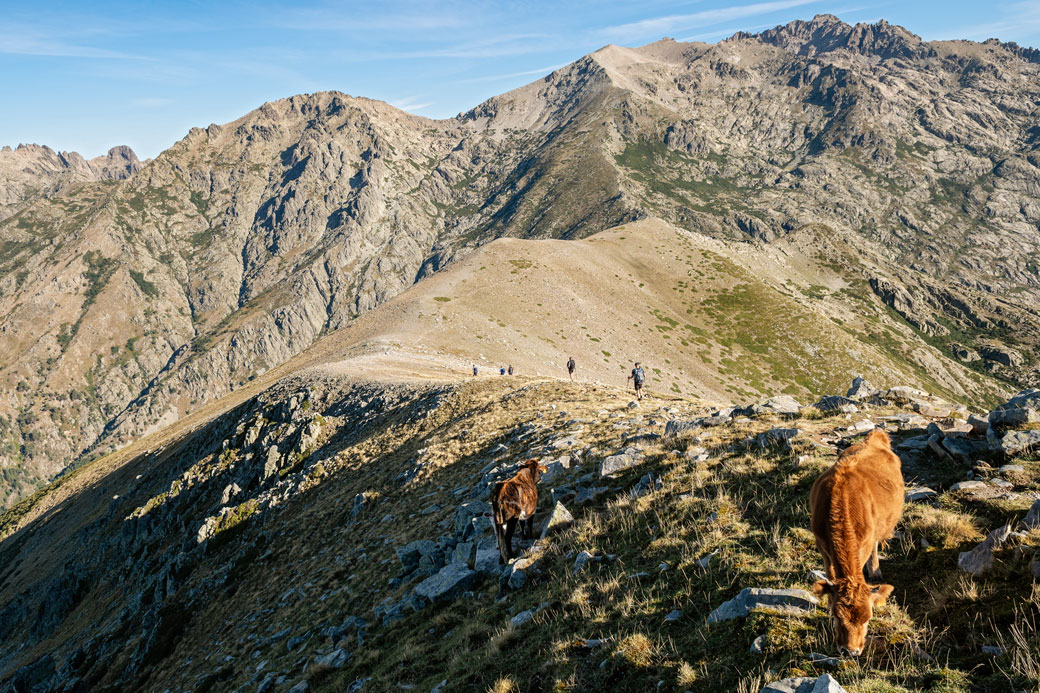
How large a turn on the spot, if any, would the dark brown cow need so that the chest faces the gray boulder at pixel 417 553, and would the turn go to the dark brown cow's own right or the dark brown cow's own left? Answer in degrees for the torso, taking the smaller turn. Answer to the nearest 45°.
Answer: approximately 90° to the dark brown cow's own left

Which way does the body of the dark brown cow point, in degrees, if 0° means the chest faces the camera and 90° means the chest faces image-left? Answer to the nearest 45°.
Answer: approximately 225°

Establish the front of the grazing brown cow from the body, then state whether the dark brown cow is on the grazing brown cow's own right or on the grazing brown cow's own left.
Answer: on the grazing brown cow's own right

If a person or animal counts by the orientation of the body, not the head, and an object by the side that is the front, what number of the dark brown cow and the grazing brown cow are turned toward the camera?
1

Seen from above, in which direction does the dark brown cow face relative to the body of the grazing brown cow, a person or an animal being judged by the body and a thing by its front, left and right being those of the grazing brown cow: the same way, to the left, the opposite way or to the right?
the opposite way

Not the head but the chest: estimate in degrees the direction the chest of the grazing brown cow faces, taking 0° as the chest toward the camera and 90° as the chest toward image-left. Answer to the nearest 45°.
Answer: approximately 0°

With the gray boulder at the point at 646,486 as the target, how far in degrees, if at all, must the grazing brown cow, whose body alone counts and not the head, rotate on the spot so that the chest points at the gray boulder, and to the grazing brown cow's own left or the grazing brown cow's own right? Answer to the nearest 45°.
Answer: approximately 135° to the grazing brown cow's own right

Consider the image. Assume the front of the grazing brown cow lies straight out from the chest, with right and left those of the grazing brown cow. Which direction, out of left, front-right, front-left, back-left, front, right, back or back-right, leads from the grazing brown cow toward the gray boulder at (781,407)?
back

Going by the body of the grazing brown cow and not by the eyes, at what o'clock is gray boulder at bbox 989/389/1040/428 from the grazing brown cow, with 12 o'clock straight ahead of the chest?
The gray boulder is roughly at 7 o'clock from the grazing brown cow.
